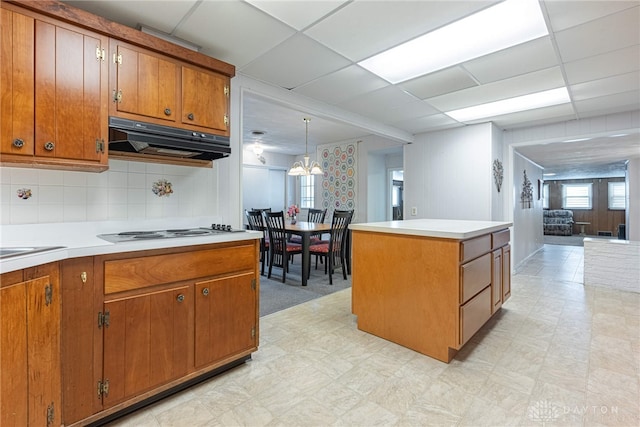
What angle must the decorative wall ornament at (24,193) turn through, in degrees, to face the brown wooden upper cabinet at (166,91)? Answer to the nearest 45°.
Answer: approximately 45° to its left

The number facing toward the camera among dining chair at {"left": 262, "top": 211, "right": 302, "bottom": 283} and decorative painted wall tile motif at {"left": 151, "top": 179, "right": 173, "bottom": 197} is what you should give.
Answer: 1

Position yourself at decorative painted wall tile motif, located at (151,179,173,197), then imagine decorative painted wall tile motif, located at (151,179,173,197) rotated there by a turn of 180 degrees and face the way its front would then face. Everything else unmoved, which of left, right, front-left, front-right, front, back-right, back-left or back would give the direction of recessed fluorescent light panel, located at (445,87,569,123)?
right

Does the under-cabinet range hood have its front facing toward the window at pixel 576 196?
no

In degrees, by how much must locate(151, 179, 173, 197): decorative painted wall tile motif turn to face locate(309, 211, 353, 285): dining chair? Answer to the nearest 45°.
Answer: approximately 135° to its left

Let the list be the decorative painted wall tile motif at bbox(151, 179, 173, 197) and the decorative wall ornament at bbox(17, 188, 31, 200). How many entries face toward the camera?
2

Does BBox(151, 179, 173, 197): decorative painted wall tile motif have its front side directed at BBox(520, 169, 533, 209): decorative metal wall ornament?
no

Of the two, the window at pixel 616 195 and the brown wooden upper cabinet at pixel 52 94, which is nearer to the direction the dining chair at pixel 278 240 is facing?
the window

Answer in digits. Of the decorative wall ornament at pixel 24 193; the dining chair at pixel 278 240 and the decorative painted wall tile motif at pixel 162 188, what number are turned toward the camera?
2

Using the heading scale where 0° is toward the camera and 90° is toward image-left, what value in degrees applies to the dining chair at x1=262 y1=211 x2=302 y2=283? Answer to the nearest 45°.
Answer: approximately 225°

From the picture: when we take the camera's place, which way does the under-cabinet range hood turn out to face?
facing the viewer and to the right of the viewer

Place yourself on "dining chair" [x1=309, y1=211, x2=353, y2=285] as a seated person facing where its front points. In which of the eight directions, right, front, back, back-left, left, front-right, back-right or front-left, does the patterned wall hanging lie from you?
front-right

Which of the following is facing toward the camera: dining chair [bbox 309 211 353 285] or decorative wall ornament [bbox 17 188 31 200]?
the decorative wall ornament

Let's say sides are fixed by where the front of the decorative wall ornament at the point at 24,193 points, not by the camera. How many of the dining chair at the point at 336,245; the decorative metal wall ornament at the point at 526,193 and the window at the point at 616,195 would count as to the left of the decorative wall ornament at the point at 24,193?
3

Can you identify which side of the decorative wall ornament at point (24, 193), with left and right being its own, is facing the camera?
front

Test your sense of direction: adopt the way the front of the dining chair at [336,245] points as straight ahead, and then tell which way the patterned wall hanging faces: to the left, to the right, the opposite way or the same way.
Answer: to the left

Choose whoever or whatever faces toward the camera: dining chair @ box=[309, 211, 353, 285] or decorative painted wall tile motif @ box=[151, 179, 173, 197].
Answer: the decorative painted wall tile motif

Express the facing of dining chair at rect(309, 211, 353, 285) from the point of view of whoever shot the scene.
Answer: facing away from the viewer and to the left of the viewer

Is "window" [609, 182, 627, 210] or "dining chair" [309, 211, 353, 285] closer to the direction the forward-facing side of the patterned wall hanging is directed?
the dining chair
